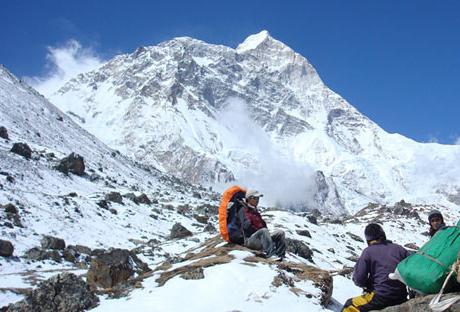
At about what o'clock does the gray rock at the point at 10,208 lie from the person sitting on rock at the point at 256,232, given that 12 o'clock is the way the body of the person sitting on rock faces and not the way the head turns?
The gray rock is roughly at 6 o'clock from the person sitting on rock.

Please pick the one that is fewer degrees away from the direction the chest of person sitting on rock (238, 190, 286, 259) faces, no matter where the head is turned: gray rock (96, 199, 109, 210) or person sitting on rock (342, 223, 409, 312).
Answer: the person sitting on rock

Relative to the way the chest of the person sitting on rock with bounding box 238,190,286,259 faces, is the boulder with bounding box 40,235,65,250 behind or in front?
behind

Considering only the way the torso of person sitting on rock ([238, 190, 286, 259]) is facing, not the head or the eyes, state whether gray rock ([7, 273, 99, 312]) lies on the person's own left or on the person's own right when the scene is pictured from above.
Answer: on the person's own right

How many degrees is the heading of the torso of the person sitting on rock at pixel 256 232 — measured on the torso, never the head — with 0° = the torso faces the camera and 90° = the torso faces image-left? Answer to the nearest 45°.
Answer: approximately 315°

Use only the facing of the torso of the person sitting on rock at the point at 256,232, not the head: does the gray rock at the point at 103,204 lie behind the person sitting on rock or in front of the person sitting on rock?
behind

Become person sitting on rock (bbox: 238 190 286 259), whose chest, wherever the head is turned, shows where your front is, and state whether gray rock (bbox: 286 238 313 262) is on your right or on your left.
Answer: on your left

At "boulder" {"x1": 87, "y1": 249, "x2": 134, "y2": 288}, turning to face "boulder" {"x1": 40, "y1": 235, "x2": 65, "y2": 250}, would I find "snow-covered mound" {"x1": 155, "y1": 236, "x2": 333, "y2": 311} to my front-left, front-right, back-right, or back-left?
back-right
